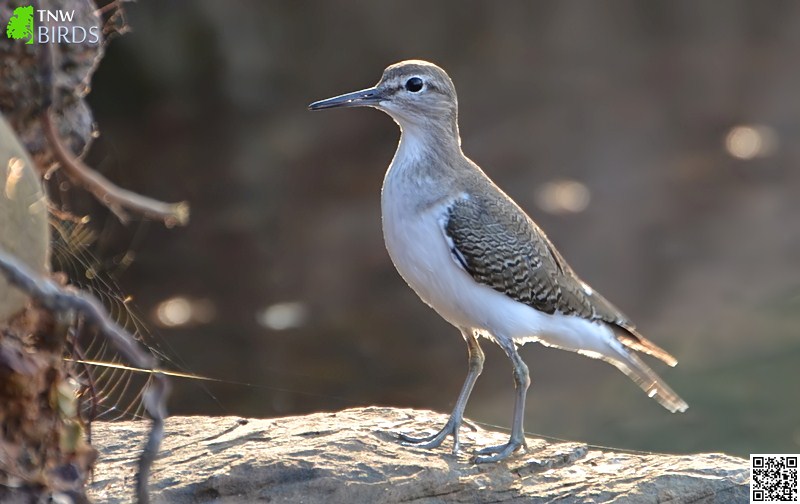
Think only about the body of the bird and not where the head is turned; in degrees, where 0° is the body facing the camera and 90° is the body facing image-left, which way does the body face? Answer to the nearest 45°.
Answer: approximately 90°

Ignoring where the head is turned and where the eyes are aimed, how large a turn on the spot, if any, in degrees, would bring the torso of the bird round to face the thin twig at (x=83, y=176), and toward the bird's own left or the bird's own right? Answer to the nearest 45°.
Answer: approximately 45° to the bird's own left
